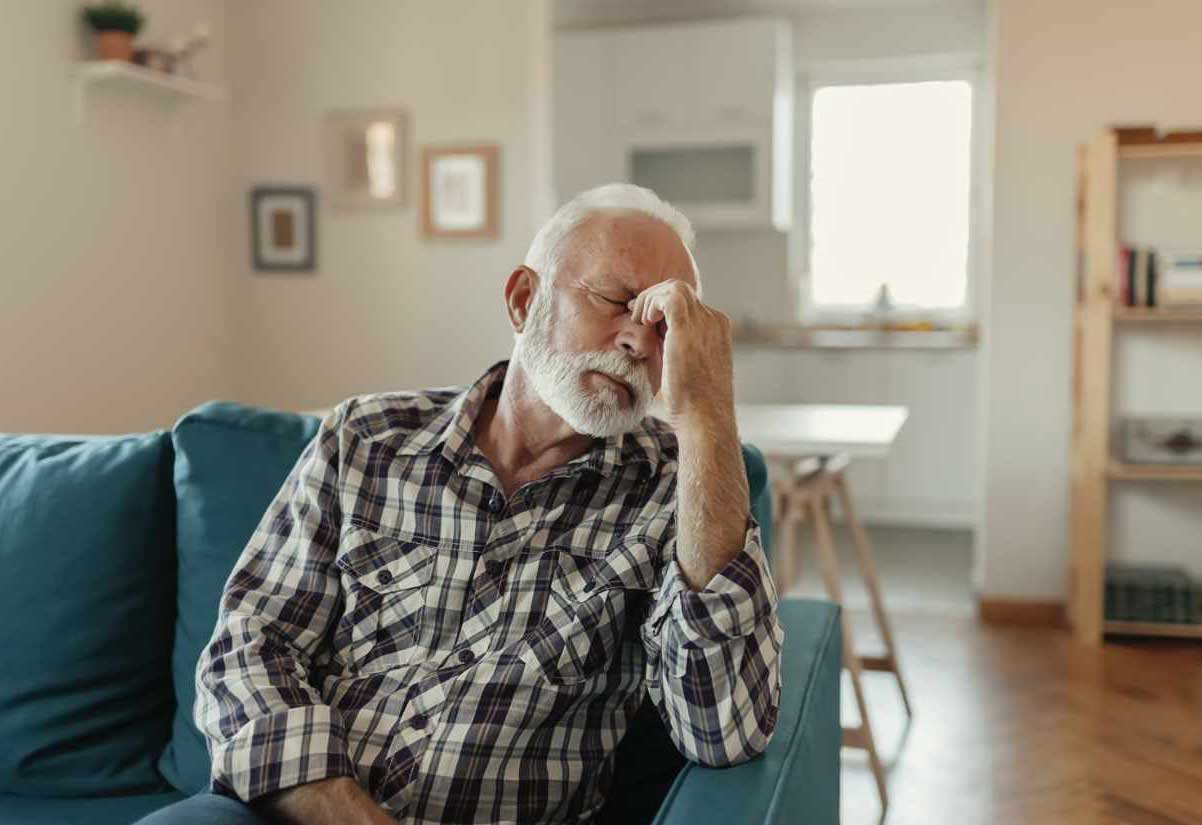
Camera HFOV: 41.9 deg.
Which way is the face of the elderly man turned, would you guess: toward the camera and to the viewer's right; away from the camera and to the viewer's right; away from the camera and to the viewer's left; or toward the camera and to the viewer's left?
toward the camera and to the viewer's right

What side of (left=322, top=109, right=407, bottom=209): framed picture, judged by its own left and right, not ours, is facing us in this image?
front

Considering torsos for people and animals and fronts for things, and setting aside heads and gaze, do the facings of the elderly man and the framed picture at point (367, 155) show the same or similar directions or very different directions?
same or similar directions

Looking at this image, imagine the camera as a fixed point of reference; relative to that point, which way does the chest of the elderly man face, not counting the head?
toward the camera

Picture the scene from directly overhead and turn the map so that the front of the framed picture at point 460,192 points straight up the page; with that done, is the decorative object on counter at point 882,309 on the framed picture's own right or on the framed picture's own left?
on the framed picture's own left

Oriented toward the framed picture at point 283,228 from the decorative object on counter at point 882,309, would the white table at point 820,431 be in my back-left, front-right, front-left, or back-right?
front-left

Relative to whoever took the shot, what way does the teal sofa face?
facing the viewer

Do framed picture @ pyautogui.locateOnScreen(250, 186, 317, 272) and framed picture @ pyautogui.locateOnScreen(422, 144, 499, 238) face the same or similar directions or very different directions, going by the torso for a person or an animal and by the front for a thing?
same or similar directions
